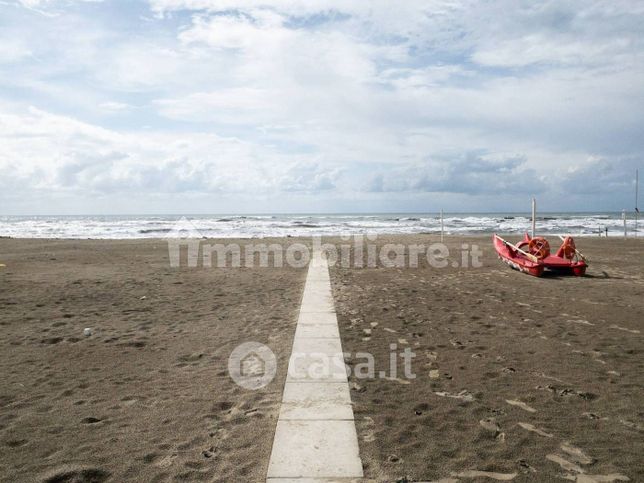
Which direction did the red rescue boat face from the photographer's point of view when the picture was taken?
facing away from the viewer and to the left of the viewer

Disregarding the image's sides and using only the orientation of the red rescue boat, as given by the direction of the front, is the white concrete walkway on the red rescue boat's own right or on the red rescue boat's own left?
on the red rescue boat's own left
